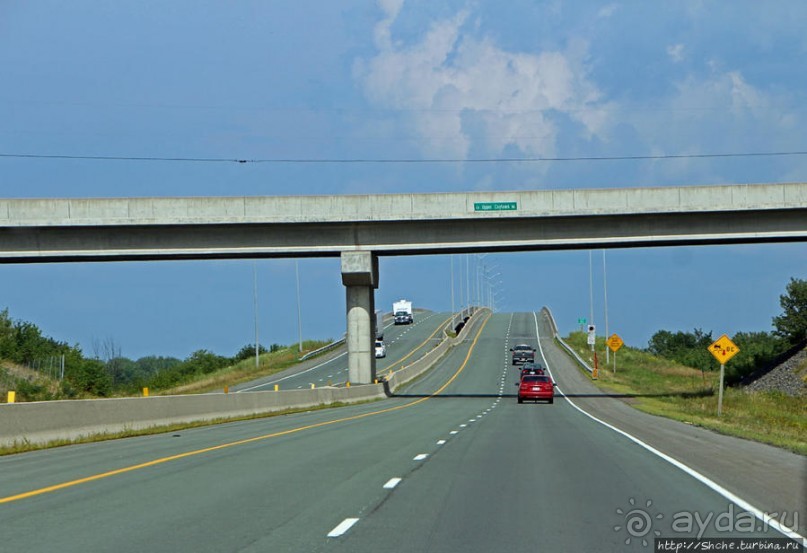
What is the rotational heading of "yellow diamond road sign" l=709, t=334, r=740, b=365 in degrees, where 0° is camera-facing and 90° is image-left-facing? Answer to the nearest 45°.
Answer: approximately 0°

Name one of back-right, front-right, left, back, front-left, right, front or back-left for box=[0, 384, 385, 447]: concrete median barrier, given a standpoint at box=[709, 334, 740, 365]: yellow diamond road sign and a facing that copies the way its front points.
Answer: front-right
